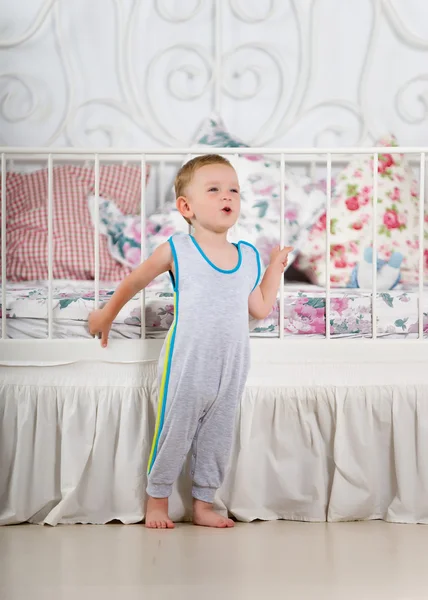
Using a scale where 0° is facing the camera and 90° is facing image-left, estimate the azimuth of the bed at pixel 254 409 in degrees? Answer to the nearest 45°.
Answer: approximately 0°
